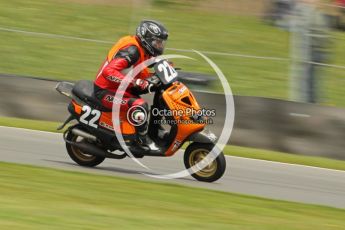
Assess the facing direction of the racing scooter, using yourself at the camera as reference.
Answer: facing the viewer and to the right of the viewer
